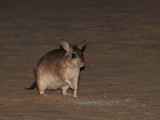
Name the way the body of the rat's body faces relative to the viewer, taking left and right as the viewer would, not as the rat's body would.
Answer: facing the viewer and to the right of the viewer
